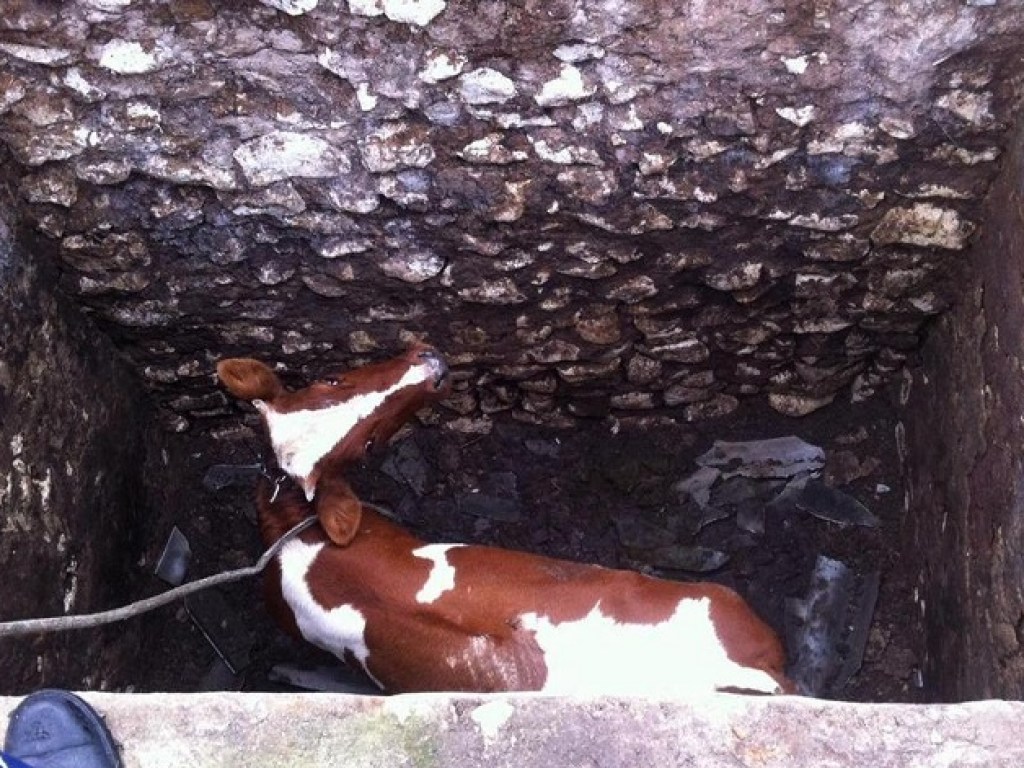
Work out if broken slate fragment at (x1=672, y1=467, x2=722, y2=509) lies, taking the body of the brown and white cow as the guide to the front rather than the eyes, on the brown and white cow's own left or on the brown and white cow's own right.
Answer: on the brown and white cow's own right

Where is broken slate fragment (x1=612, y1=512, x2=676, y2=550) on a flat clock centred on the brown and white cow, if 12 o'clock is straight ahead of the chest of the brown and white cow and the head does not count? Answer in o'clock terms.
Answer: The broken slate fragment is roughly at 4 o'clock from the brown and white cow.

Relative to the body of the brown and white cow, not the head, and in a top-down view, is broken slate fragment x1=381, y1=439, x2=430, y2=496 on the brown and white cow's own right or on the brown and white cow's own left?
on the brown and white cow's own right

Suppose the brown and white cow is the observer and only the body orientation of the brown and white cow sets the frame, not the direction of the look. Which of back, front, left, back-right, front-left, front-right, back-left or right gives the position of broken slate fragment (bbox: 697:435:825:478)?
back-right

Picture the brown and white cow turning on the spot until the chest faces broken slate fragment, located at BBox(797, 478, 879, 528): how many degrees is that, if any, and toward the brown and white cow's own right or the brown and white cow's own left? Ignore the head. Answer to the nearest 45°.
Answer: approximately 135° to the brown and white cow's own right

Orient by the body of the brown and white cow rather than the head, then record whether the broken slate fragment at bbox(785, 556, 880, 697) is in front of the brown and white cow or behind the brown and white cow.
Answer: behind

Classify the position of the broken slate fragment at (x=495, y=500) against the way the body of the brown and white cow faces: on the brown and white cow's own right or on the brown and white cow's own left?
on the brown and white cow's own right

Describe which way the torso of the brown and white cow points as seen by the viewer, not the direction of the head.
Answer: to the viewer's left

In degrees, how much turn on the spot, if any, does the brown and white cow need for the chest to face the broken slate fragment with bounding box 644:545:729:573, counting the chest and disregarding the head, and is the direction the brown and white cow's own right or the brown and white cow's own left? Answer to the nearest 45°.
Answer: approximately 135° to the brown and white cow's own right
